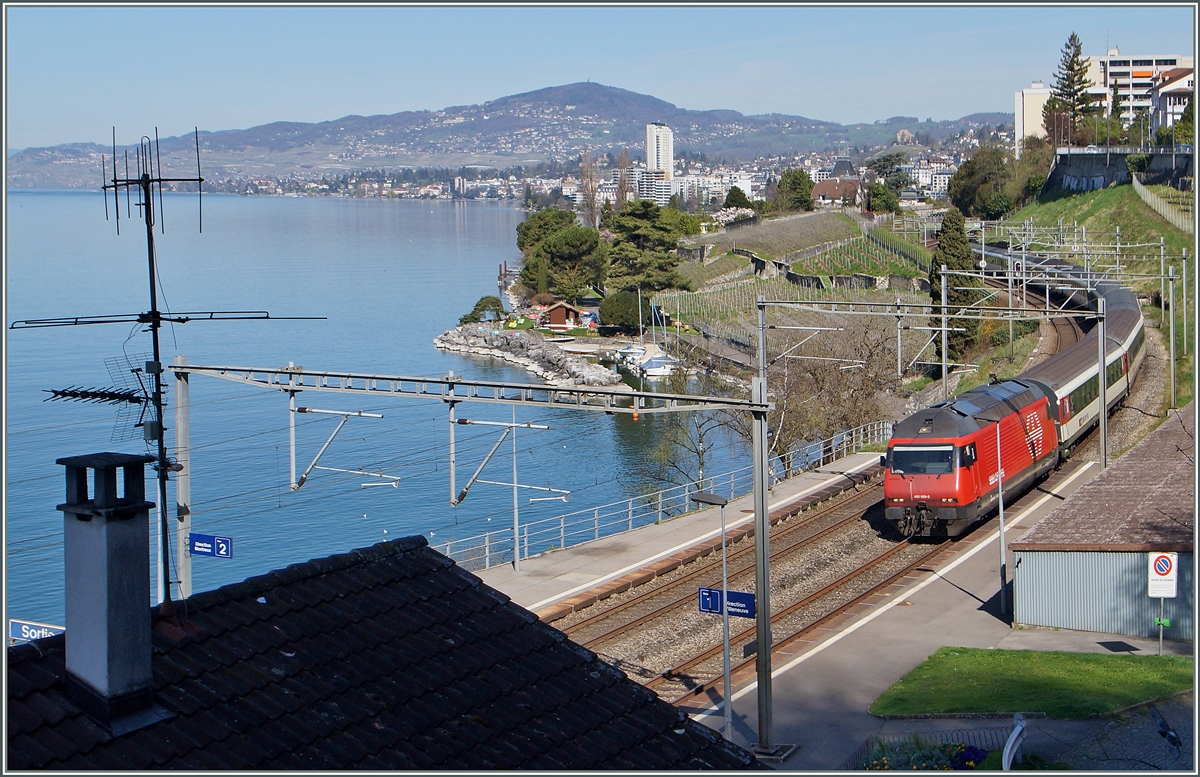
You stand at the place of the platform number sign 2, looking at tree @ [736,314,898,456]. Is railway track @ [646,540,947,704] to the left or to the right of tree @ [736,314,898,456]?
right

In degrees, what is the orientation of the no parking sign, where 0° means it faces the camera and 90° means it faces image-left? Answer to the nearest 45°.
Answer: approximately 0°

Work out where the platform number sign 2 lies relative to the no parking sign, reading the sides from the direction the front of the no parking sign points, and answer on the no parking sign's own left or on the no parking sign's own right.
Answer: on the no parking sign's own right

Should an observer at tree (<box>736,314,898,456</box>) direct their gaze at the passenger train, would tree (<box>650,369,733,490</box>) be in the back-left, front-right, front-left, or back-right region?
back-right

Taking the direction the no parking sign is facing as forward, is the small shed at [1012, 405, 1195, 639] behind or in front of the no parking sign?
behind

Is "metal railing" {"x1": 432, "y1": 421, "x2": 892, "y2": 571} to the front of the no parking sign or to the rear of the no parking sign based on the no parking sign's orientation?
to the rear

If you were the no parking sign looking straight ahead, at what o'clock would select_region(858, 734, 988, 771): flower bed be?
The flower bed is roughly at 1 o'clock from the no parking sign.

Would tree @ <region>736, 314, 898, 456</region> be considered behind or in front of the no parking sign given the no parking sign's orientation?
behind
